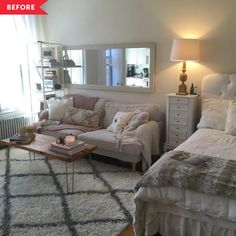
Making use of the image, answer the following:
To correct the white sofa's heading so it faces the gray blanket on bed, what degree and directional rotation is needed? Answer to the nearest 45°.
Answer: approximately 45° to its left

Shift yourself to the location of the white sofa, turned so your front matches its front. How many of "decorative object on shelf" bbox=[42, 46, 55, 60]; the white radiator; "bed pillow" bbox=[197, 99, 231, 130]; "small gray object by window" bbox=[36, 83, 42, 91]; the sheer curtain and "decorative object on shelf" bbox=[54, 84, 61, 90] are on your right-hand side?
5

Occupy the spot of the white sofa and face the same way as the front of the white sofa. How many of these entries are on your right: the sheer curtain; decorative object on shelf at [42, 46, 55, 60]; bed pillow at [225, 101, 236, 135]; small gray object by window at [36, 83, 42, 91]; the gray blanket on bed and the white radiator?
4

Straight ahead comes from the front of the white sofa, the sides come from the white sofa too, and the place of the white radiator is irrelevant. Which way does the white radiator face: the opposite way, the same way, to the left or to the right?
to the left

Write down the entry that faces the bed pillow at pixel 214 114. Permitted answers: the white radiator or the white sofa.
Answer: the white radiator

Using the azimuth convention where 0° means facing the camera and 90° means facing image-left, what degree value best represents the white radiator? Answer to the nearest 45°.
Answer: approximately 315°
